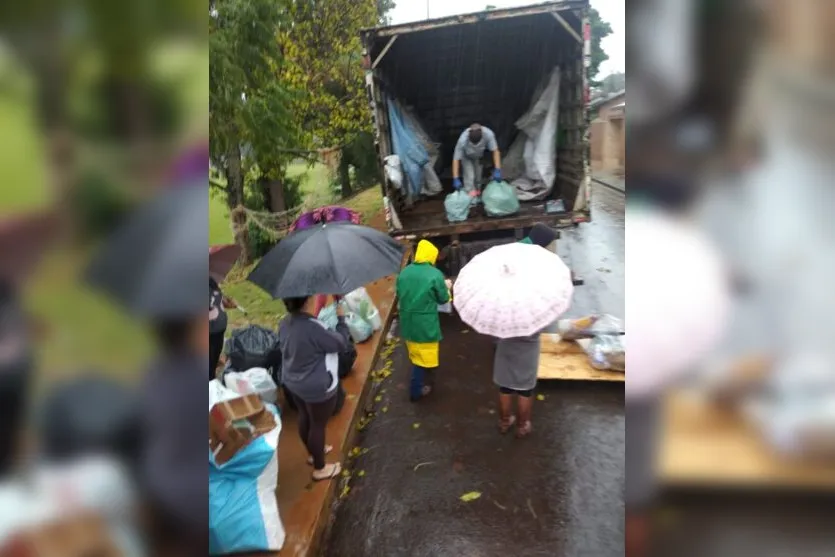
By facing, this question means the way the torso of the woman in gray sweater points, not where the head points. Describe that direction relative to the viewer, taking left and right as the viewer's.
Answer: facing away from the viewer and to the right of the viewer

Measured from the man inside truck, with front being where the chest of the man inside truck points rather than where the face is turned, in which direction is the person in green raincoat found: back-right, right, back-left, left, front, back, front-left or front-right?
front

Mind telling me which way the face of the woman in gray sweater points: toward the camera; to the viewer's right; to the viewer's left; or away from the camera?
away from the camera

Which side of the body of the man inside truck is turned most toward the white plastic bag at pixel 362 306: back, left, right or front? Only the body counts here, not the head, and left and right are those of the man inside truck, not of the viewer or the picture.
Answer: front

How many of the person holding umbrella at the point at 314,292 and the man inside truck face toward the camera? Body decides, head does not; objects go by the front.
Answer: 1

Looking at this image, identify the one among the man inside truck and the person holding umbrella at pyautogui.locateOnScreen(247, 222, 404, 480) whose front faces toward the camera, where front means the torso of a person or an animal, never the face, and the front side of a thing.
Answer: the man inside truck

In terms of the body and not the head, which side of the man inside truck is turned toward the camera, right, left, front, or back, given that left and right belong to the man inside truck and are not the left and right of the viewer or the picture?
front

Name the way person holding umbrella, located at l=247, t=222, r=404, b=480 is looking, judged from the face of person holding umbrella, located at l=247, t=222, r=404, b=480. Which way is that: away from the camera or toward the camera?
away from the camera

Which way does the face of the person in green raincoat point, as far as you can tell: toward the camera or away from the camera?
away from the camera

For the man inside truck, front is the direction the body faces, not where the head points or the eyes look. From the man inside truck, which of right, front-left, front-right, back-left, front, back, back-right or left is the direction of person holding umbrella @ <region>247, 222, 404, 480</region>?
front

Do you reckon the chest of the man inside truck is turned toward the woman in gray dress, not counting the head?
yes
